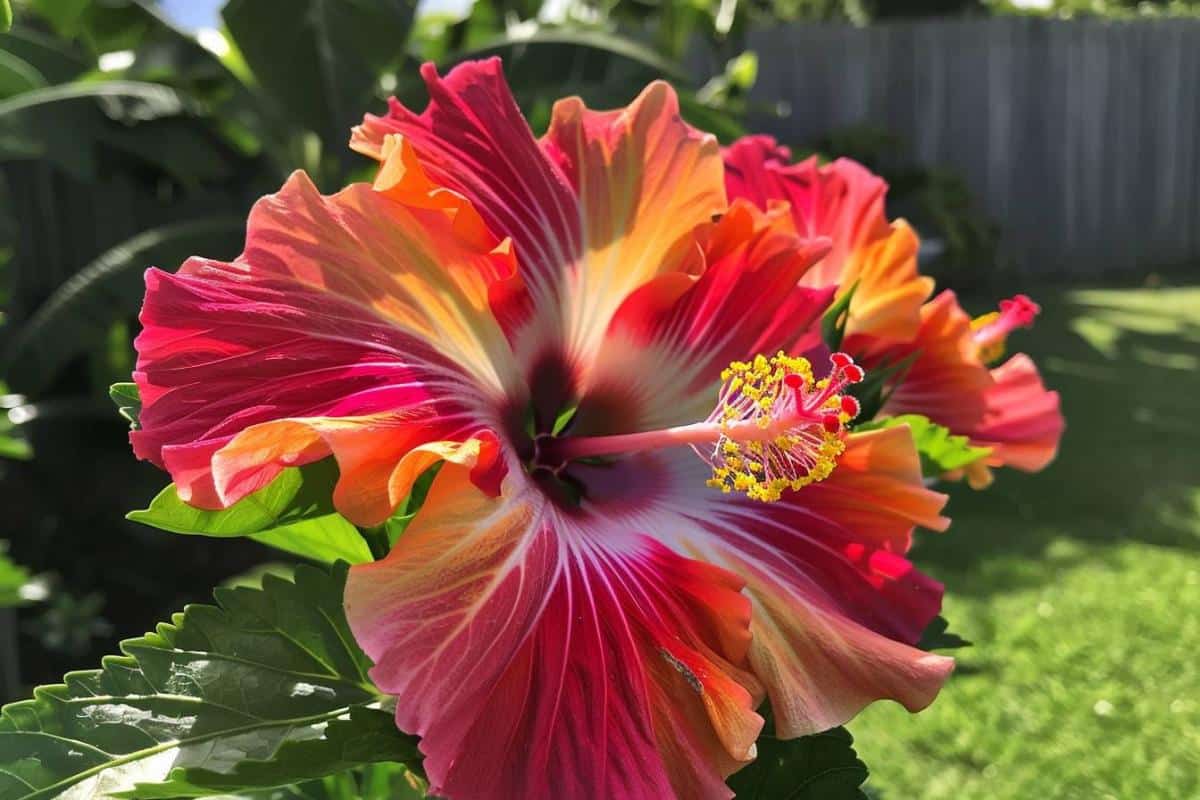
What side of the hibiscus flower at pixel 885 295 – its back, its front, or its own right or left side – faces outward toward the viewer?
right

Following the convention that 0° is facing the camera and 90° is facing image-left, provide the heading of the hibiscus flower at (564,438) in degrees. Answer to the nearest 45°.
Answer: approximately 315°
